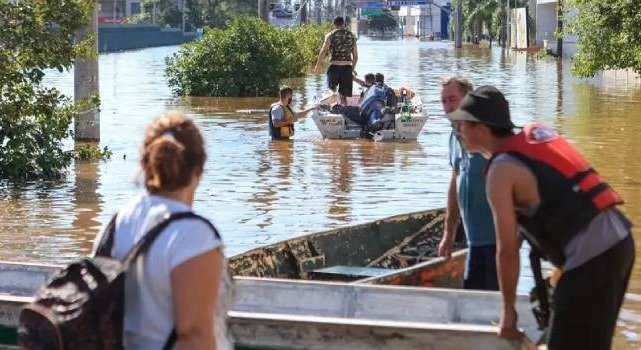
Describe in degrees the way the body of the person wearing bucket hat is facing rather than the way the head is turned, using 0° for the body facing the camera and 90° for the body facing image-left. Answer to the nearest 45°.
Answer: approximately 90°

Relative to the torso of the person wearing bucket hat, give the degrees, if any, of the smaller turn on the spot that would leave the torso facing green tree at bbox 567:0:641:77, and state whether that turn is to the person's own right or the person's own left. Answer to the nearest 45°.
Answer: approximately 90° to the person's own right

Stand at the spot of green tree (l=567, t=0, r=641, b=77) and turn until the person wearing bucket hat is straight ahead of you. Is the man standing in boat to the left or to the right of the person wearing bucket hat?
right

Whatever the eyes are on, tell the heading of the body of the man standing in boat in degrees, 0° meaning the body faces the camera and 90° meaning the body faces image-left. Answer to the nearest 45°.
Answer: approximately 180°

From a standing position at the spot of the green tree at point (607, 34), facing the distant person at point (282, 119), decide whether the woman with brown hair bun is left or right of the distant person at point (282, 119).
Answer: left

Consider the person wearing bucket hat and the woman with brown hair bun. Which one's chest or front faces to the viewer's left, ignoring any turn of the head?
the person wearing bucket hat

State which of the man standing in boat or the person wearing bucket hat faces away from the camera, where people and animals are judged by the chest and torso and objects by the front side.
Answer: the man standing in boat

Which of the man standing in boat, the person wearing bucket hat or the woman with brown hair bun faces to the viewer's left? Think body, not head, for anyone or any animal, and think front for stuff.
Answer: the person wearing bucket hat

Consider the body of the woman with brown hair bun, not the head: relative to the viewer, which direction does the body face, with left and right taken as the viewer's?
facing away from the viewer and to the right of the viewer
